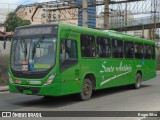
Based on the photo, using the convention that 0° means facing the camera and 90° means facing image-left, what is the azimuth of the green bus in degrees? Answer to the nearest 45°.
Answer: approximately 45°
